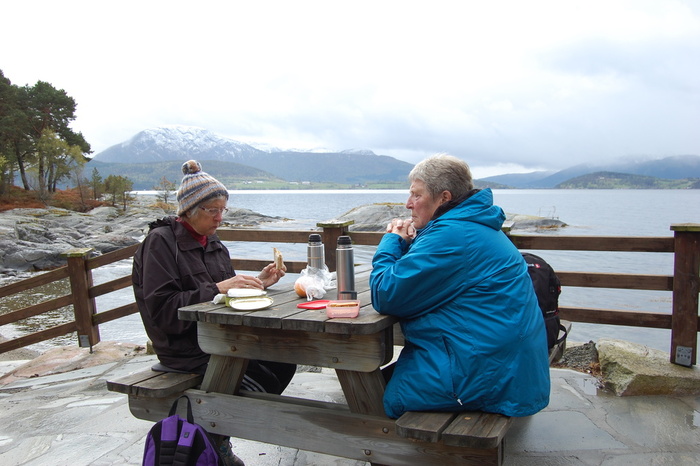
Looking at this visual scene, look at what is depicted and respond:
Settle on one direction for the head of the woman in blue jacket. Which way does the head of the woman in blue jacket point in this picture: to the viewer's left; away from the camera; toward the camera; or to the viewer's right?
to the viewer's left

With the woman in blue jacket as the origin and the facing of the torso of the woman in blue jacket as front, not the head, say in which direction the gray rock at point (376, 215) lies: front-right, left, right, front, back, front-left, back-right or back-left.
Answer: right

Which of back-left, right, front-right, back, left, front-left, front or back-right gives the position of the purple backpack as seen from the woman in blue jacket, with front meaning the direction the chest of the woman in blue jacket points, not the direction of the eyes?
front

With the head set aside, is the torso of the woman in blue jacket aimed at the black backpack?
no

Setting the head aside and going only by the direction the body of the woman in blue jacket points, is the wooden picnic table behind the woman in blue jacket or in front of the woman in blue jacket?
in front

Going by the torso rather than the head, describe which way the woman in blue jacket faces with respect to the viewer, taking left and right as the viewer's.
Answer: facing to the left of the viewer

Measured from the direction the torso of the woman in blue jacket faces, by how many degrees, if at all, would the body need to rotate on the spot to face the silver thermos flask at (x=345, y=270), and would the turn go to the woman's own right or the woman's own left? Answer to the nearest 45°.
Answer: approximately 45° to the woman's own right

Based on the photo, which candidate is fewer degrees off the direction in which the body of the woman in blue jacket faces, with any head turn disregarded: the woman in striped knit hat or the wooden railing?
the woman in striped knit hat

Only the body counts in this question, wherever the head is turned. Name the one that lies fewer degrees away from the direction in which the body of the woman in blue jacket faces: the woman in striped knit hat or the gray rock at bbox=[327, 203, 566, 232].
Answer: the woman in striped knit hat

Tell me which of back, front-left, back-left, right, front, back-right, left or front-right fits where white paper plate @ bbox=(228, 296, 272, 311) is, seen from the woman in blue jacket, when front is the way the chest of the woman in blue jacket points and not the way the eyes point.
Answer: front

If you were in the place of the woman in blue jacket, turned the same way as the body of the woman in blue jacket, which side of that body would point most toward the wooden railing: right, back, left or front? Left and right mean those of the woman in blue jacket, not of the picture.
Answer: right
